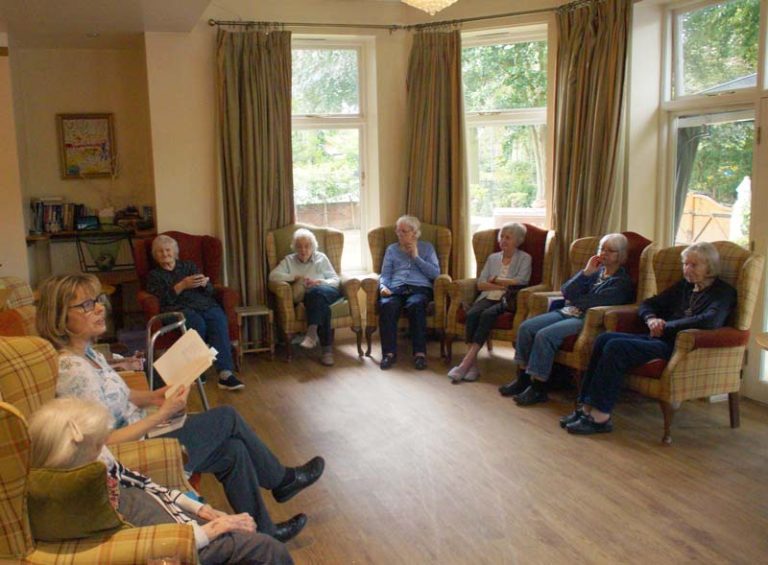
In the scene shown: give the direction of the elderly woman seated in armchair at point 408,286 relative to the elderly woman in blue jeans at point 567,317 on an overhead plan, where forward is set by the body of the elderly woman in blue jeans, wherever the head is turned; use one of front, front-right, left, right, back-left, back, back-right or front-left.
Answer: right

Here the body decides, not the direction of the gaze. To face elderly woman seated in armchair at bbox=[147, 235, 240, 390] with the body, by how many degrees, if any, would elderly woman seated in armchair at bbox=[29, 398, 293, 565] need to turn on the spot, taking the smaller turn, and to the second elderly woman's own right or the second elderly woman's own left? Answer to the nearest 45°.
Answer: approximately 90° to the second elderly woman's own left

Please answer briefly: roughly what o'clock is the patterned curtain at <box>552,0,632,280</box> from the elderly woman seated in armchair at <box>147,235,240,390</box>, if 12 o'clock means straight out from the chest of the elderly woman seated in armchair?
The patterned curtain is roughly at 11 o'clock from the elderly woman seated in armchair.

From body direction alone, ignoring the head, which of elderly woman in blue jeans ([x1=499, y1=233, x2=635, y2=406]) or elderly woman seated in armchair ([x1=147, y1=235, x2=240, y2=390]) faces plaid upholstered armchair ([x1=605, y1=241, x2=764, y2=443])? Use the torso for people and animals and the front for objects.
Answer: the elderly woman seated in armchair

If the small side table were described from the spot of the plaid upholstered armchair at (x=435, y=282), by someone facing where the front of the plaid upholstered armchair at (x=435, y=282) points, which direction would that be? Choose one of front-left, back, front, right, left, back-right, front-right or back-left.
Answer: right

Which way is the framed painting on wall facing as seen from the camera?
toward the camera

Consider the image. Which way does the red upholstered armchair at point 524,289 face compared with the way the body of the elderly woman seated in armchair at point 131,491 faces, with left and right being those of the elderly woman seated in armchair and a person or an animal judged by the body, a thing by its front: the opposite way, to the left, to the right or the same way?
the opposite way

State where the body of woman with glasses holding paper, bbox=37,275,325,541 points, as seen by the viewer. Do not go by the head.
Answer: to the viewer's right

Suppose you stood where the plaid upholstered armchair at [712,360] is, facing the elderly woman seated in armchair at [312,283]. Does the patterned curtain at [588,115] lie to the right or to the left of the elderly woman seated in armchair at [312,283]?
right

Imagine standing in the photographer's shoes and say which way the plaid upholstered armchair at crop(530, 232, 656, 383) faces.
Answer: facing the viewer and to the left of the viewer

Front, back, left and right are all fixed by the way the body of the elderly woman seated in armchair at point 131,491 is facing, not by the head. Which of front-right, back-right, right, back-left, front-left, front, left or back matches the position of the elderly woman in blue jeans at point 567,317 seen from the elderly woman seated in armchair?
front-left

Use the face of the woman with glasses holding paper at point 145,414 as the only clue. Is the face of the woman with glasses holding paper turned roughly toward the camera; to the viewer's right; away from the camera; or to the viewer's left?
to the viewer's right

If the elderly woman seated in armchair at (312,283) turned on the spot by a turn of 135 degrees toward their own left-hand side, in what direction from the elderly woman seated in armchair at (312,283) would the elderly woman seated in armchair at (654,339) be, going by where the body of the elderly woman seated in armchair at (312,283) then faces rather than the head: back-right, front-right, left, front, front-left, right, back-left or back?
right

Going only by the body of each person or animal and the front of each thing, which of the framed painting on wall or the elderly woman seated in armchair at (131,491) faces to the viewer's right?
the elderly woman seated in armchair

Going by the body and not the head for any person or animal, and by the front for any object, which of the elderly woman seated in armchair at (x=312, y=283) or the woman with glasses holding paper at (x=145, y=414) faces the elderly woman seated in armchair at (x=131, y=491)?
the elderly woman seated in armchair at (x=312, y=283)

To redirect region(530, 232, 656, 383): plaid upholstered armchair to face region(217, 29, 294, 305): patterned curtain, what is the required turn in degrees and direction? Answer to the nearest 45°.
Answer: approximately 45° to its right

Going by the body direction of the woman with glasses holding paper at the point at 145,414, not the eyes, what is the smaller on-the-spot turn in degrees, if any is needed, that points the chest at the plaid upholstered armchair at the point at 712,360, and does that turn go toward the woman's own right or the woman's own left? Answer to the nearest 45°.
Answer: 0° — they already face it
